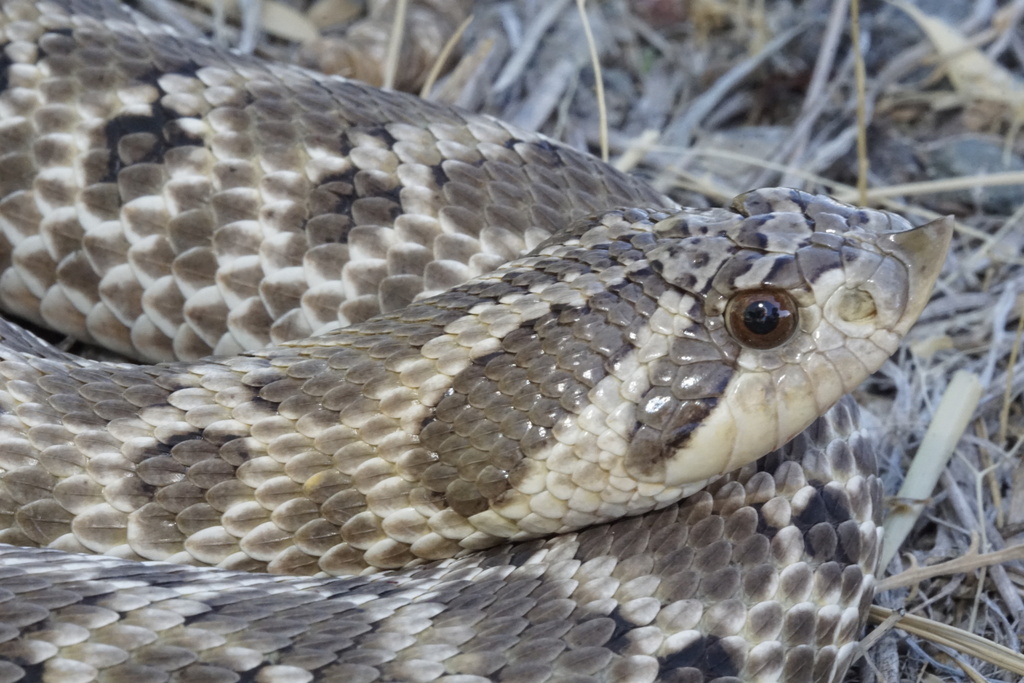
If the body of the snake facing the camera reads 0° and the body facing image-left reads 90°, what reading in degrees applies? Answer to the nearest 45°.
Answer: approximately 270°
